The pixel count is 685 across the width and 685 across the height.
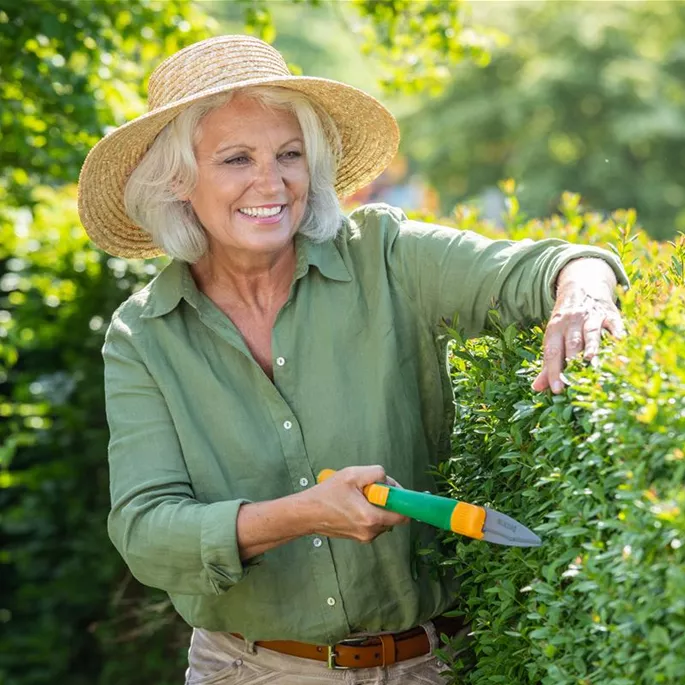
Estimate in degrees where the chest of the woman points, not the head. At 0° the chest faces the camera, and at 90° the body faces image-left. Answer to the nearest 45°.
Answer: approximately 0°
